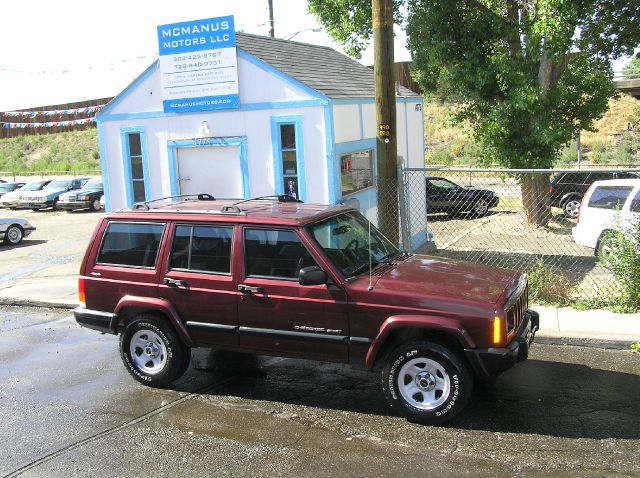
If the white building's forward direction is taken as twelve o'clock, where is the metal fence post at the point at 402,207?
The metal fence post is roughly at 9 o'clock from the white building.

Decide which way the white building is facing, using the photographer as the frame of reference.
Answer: facing the viewer and to the left of the viewer

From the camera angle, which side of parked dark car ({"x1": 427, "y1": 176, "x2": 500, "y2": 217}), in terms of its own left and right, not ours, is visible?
right

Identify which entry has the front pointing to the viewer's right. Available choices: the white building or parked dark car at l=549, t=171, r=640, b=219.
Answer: the parked dark car

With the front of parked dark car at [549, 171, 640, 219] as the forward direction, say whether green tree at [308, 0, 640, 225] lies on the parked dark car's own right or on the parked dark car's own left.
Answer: on the parked dark car's own right

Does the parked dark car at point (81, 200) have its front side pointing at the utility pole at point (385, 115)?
no

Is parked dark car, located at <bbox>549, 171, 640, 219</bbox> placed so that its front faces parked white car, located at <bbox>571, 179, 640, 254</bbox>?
no

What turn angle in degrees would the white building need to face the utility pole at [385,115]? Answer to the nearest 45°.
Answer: approximately 90° to its left

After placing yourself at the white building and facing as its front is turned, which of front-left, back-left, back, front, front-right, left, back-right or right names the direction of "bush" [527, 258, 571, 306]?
left

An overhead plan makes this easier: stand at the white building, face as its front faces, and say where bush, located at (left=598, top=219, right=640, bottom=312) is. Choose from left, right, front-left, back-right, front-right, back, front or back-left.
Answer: left

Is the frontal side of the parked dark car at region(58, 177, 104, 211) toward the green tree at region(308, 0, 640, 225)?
no

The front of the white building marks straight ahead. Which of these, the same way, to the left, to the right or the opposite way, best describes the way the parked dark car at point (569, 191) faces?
to the left

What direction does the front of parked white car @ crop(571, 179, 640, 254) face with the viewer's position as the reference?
facing to the right of the viewer
